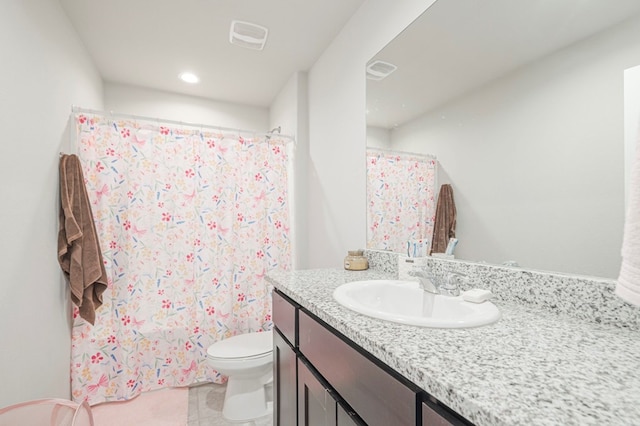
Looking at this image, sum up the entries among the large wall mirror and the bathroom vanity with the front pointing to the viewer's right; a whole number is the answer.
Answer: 0

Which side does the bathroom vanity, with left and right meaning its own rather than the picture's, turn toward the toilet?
right

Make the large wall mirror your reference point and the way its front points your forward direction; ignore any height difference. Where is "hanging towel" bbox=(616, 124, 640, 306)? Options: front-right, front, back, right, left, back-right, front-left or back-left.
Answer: front-left

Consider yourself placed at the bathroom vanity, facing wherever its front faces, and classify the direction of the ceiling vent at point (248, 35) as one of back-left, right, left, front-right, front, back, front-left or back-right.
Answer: right

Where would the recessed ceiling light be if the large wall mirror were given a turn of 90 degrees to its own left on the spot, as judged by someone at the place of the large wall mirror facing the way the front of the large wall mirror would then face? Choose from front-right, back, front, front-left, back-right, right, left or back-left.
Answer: back-right

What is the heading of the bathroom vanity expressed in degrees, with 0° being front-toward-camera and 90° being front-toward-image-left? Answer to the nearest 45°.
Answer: approximately 45°
